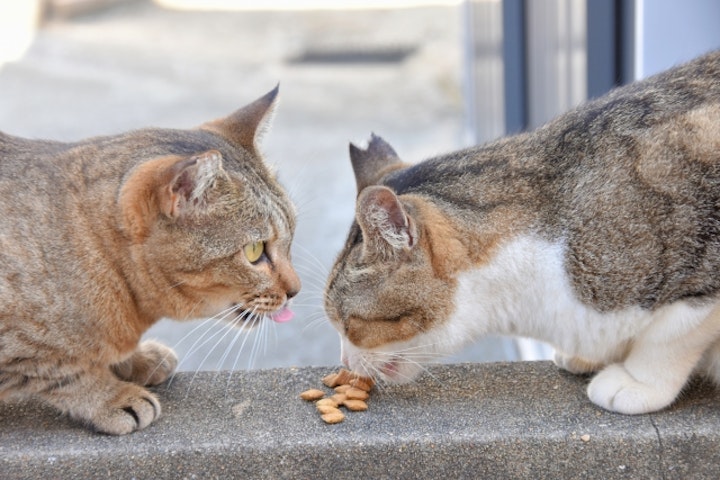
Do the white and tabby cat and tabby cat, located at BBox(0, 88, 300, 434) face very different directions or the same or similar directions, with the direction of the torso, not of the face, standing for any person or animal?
very different directions

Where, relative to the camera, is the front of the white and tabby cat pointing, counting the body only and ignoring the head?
to the viewer's left

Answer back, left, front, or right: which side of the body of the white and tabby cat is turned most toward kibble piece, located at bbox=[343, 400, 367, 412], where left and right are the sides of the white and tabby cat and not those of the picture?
front

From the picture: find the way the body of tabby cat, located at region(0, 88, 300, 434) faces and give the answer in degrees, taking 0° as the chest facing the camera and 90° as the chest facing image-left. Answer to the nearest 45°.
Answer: approximately 270°

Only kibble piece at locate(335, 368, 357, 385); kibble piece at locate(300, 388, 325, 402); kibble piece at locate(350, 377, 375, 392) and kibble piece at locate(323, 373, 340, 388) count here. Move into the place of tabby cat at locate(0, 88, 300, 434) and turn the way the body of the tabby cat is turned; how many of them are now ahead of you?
4

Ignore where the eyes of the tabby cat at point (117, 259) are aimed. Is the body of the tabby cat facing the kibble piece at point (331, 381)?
yes

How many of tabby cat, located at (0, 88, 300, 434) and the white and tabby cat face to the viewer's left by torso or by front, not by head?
1

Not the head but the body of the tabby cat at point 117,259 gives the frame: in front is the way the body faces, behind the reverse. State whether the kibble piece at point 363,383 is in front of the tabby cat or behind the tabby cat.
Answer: in front

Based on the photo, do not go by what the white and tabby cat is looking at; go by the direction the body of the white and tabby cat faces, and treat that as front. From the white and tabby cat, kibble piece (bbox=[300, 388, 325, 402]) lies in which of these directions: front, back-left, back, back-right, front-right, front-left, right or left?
front

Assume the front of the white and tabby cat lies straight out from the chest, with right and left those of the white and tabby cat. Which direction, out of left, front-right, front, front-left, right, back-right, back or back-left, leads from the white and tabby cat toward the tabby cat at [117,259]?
front

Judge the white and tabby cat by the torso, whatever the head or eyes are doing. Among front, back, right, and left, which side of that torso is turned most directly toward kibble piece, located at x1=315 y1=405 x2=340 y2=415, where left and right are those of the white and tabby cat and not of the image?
front

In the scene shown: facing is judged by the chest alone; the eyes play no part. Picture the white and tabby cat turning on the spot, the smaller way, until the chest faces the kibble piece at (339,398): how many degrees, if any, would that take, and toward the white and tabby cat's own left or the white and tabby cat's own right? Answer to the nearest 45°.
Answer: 0° — it already faces it

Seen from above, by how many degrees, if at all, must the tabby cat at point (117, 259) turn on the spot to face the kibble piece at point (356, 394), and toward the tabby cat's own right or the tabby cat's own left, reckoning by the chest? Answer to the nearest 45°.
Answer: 0° — it already faces it

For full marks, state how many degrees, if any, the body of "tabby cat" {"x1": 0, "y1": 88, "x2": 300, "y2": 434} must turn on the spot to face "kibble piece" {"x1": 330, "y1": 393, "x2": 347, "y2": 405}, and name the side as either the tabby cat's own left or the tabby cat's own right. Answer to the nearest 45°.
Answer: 0° — it already faces it

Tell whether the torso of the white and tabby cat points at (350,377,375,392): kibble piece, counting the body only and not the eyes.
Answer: yes

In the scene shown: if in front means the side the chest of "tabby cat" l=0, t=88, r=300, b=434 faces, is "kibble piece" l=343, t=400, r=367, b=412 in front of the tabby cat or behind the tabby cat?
in front
